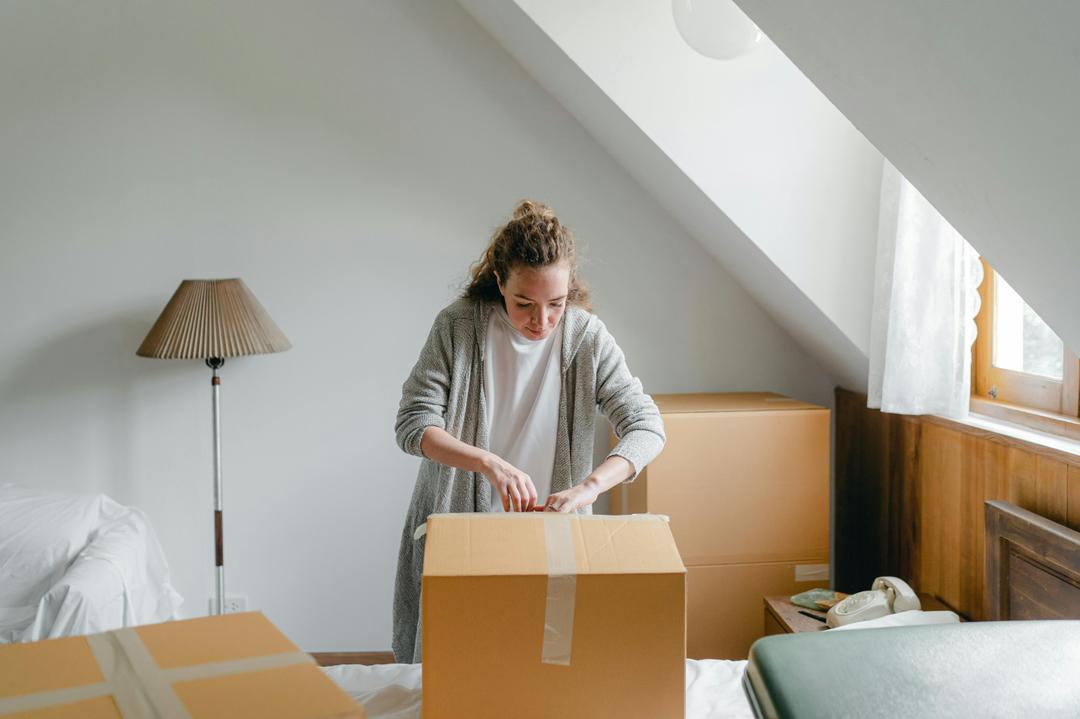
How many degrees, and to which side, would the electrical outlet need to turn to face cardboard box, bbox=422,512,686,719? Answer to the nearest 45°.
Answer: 0° — it already faces it

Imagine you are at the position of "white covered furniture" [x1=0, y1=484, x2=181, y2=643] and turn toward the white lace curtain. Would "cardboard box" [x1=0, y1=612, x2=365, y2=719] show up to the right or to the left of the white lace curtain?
right

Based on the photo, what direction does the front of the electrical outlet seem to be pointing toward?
toward the camera

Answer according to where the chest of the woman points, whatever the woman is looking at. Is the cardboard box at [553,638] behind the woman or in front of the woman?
in front

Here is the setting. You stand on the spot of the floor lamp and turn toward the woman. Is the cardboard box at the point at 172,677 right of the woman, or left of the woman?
right

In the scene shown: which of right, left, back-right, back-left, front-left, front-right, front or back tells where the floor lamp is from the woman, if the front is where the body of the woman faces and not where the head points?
back-right

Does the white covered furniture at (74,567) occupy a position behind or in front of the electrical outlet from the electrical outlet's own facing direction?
in front

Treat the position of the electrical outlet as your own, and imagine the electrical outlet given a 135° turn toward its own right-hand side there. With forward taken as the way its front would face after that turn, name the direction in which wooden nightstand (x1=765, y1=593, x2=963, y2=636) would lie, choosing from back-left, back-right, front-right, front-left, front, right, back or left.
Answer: back

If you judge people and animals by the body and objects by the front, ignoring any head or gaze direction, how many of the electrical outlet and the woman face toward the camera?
2

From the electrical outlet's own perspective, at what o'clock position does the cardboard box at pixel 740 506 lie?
The cardboard box is roughly at 10 o'clock from the electrical outlet.
